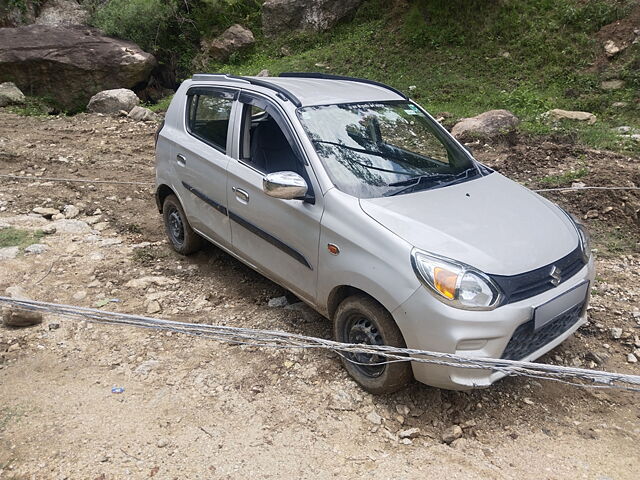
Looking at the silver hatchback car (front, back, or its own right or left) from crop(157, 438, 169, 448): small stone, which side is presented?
right

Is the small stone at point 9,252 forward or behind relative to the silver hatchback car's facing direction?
behind

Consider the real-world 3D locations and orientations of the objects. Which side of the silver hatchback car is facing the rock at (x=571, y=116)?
left

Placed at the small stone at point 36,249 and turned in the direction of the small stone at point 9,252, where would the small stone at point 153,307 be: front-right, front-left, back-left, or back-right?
back-left

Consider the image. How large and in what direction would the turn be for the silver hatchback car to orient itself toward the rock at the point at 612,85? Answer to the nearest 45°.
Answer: approximately 90° to its left

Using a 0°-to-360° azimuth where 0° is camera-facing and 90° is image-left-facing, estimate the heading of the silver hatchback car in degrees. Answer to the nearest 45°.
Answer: approximately 315°

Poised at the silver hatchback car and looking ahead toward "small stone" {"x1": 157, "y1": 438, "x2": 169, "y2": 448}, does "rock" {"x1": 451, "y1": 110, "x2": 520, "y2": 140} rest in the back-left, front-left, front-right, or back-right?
back-right
